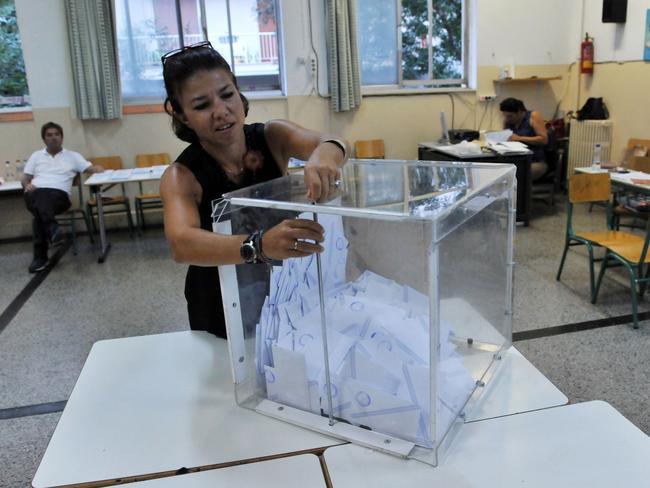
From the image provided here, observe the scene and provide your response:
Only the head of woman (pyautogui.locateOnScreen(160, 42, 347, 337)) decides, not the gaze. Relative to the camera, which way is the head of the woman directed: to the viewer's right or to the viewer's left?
to the viewer's right

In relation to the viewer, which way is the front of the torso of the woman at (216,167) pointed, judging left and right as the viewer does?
facing the viewer and to the right of the viewer

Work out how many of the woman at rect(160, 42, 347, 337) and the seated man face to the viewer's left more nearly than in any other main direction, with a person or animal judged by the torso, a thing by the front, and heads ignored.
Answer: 0

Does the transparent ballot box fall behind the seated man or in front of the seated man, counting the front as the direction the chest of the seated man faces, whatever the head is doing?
in front

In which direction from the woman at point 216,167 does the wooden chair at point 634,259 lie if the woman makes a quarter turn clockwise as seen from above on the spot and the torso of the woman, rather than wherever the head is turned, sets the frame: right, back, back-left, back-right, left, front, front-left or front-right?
back

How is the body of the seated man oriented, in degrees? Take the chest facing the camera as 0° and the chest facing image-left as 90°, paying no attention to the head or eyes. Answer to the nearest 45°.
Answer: approximately 0°

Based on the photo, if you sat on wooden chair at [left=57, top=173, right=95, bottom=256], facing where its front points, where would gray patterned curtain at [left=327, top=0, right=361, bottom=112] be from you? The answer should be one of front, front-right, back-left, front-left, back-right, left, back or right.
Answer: back-left

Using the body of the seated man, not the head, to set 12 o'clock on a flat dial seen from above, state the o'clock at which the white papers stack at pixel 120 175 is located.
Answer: The white papers stack is roughly at 10 o'clock from the seated man.

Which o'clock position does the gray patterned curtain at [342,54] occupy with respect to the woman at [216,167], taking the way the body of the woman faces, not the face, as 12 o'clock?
The gray patterned curtain is roughly at 8 o'clock from the woman.
